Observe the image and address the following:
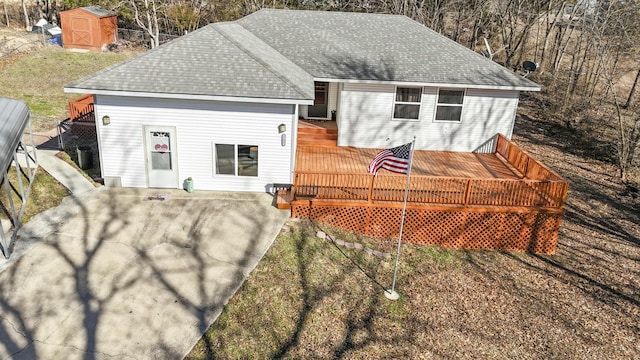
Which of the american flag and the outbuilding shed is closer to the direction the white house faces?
the american flag

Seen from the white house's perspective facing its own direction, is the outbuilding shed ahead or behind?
behind

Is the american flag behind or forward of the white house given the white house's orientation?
forward

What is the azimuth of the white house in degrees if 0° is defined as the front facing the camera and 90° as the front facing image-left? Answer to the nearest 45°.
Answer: approximately 0°

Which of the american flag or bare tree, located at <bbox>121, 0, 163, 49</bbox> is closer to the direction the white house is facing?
the american flag
